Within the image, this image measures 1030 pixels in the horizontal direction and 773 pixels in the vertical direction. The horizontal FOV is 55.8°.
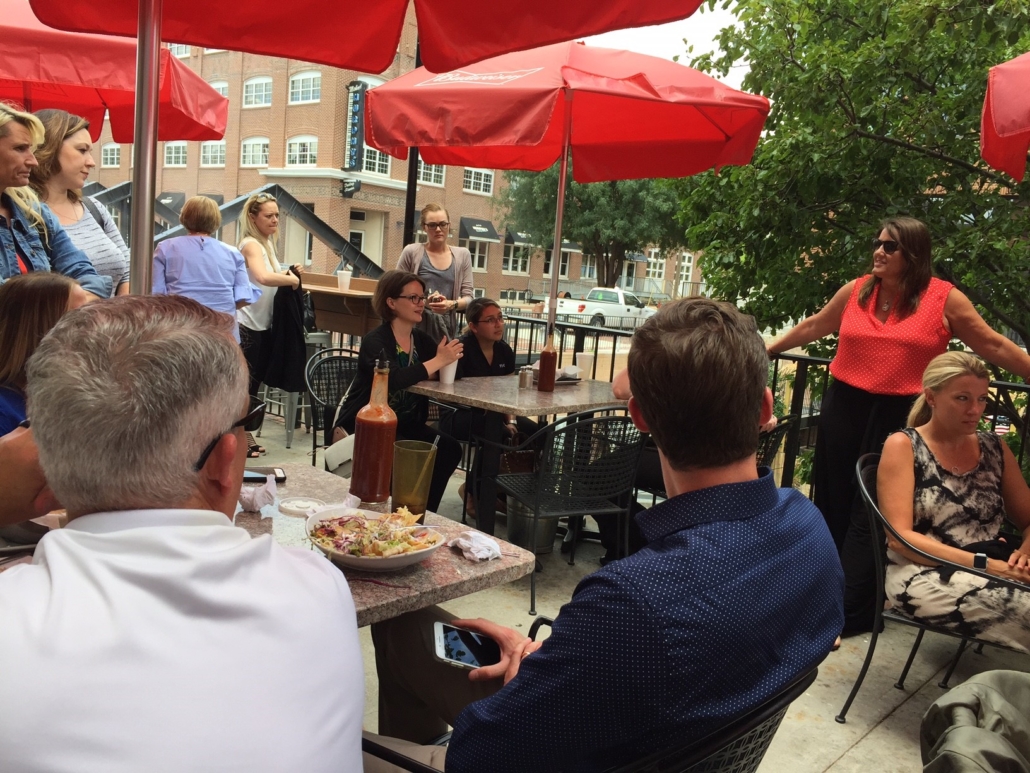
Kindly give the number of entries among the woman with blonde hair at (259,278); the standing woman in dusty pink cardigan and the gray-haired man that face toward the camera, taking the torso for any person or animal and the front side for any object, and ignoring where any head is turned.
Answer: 1

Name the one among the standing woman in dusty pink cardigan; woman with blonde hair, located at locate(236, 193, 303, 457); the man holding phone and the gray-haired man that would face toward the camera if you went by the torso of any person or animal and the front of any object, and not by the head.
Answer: the standing woman in dusty pink cardigan

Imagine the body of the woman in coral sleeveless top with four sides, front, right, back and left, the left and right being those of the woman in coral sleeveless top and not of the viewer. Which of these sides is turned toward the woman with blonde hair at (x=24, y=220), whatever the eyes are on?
front

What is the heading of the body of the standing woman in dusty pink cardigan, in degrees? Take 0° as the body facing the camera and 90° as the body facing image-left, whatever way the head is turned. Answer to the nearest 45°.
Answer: approximately 0°

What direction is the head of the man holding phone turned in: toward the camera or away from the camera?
away from the camera

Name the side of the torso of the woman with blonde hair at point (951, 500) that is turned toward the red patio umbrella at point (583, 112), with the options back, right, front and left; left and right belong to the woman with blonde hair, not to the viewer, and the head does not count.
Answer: back

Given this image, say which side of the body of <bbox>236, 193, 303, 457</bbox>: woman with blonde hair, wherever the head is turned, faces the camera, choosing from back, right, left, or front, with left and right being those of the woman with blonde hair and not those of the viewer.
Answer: right

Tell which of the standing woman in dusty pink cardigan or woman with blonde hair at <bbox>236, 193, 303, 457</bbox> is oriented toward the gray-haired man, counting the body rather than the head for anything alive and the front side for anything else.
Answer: the standing woman in dusty pink cardigan

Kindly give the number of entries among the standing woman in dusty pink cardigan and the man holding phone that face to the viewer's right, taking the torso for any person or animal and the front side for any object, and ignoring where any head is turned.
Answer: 0

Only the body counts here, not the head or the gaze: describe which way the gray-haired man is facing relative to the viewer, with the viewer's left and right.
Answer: facing away from the viewer and to the right of the viewer

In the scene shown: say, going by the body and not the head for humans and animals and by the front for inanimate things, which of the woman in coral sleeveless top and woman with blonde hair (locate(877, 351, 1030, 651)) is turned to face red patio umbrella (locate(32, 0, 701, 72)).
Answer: the woman in coral sleeveless top

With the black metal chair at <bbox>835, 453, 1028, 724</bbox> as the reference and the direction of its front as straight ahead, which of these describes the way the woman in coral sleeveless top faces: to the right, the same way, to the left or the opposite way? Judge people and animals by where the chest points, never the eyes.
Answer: to the right
